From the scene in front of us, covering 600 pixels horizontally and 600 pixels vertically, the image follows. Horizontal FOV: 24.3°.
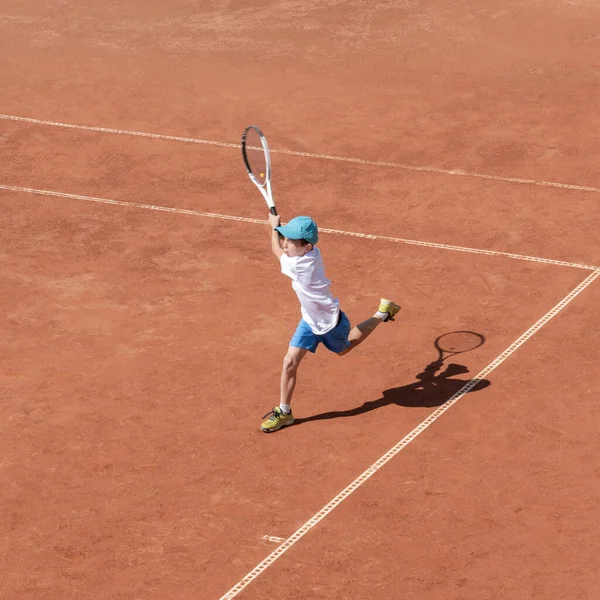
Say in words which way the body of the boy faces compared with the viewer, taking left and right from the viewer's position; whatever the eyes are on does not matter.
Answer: facing to the left of the viewer
